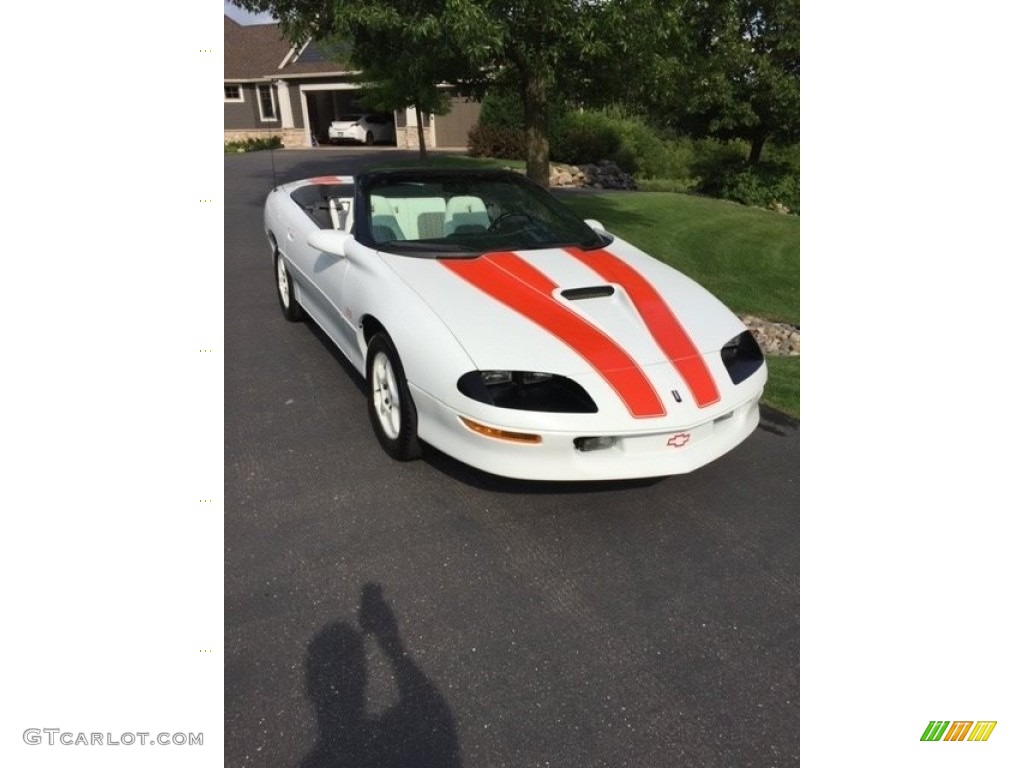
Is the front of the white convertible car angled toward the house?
no

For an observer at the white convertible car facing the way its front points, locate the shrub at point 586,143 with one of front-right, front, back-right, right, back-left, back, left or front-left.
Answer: back-left

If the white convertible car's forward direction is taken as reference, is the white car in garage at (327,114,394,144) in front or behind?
behind

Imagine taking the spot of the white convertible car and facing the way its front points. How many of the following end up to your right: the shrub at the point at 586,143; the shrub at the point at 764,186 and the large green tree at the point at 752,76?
0

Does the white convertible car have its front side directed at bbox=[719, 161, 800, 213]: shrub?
no

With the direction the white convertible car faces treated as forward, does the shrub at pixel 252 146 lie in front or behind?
behind

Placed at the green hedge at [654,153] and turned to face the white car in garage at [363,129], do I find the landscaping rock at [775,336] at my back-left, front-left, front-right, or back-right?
back-left

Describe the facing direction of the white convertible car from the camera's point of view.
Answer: facing the viewer and to the right of the viewer

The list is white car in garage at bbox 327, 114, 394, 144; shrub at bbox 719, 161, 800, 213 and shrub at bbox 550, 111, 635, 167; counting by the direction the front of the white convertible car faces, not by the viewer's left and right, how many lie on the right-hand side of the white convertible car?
0

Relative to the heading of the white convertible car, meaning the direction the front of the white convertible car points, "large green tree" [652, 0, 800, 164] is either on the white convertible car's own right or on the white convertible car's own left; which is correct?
on the white convertible car's own left
